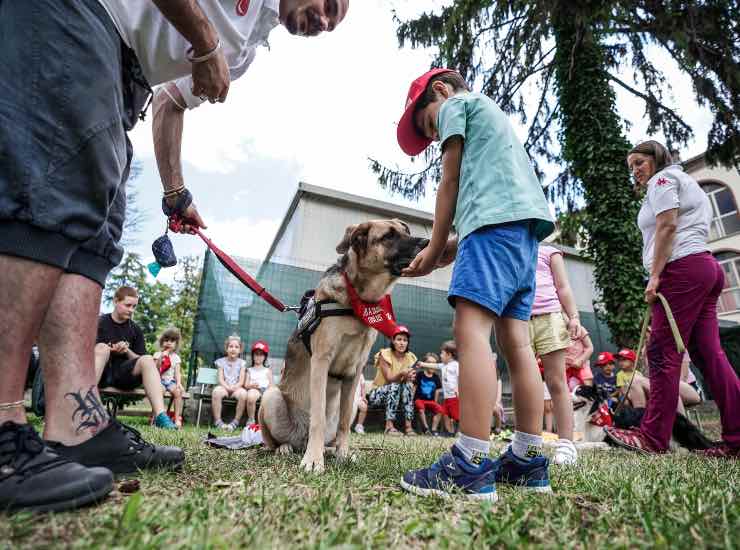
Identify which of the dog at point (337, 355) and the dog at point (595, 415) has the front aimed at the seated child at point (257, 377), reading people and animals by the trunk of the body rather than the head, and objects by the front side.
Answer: the dog at point (595, 415)

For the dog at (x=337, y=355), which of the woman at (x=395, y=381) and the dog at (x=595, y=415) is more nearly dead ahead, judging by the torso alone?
the dog

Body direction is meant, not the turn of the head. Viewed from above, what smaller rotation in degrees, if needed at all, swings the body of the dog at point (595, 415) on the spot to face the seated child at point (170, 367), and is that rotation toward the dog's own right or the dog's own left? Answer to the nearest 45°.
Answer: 0° — it already faces them

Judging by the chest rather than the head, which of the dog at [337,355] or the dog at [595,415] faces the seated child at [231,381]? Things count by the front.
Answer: the dog at [595,415]

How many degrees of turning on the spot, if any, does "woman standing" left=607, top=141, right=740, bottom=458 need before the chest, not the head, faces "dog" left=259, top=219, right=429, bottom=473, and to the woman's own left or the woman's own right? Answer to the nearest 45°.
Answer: approximately 45° to the woman's own left

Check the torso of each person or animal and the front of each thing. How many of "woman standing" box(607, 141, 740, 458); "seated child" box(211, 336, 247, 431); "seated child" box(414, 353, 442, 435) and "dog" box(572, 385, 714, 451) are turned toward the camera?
2

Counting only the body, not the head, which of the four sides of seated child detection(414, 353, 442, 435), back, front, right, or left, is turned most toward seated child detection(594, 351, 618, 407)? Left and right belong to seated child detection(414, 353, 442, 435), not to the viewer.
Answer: left

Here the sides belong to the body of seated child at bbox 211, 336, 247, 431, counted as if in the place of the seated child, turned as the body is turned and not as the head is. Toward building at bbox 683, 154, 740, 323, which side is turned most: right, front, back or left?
left

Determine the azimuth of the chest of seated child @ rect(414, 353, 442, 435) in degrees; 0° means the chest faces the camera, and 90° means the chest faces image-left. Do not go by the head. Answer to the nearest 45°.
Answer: approximately 0°

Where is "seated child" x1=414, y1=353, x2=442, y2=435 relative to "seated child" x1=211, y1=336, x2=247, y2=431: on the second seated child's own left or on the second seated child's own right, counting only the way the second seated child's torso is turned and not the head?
on the second seated child's own left

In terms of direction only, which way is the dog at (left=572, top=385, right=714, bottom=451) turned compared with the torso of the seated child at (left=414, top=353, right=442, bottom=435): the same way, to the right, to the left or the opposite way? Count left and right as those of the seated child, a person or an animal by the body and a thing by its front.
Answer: to the right

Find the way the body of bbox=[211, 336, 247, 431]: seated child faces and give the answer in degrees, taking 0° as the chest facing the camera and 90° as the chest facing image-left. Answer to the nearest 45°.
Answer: approximately 0°

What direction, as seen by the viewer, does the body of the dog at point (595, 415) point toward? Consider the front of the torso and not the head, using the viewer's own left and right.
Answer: facing to the left of the viewer
